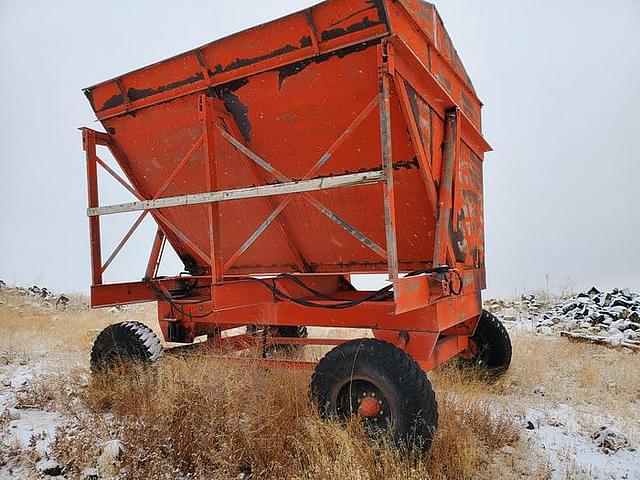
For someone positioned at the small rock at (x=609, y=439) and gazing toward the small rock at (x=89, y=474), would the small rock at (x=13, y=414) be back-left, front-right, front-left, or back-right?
front-right

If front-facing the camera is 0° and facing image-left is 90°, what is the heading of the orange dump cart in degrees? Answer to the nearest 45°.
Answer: approximately 135°

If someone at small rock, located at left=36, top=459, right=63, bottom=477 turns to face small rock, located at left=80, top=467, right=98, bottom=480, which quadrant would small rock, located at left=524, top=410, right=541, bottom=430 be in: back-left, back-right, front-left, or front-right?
front-left

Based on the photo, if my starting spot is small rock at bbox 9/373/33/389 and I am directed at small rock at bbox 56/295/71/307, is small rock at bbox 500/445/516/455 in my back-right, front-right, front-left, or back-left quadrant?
back-right

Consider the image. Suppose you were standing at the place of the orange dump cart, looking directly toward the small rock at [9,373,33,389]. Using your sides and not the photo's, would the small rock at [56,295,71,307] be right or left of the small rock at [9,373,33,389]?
right

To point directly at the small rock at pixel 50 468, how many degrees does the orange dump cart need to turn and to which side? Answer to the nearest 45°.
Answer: approximately 90° to its left

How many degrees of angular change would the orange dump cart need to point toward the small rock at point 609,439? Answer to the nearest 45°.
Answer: approximately 135° to its right

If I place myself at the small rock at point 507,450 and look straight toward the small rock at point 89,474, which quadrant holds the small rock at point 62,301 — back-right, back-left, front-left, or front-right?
front-right
